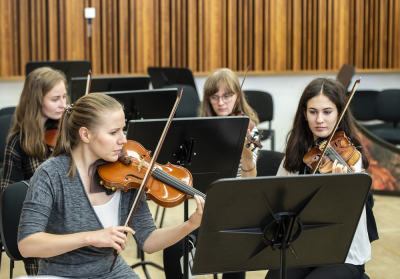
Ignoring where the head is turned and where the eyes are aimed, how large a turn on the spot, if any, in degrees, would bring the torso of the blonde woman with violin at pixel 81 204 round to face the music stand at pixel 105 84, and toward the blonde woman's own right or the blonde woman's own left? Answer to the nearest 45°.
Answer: approximately 135° to the blonde woman's own left

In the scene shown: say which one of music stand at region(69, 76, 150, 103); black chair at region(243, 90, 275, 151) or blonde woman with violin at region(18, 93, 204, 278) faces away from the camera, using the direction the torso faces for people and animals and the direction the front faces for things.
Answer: the music stand

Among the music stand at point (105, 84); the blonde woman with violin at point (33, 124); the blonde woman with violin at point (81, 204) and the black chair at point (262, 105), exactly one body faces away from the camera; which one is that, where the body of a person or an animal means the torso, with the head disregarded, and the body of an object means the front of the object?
the music stand

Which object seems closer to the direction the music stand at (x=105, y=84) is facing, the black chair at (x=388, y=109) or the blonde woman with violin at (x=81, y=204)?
the black chair

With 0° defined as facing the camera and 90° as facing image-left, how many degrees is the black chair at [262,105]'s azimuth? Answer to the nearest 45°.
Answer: approximately 0°

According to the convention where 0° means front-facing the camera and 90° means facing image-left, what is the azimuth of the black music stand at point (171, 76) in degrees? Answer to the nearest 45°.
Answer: approximately 180°

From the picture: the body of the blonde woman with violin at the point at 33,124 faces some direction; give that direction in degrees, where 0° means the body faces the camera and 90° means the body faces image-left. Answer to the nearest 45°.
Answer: approximately 315°

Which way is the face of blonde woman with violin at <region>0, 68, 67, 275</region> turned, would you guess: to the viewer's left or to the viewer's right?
to the viewer's right

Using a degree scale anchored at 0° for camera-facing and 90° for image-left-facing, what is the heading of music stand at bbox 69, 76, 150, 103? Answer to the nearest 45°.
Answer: approximately 180°

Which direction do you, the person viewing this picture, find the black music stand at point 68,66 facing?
facing away from the viewer

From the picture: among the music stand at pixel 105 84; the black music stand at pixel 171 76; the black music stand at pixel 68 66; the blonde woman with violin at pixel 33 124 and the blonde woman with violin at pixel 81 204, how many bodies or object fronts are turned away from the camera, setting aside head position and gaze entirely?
3

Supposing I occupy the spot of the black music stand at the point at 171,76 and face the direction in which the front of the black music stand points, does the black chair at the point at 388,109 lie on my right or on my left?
on my right
